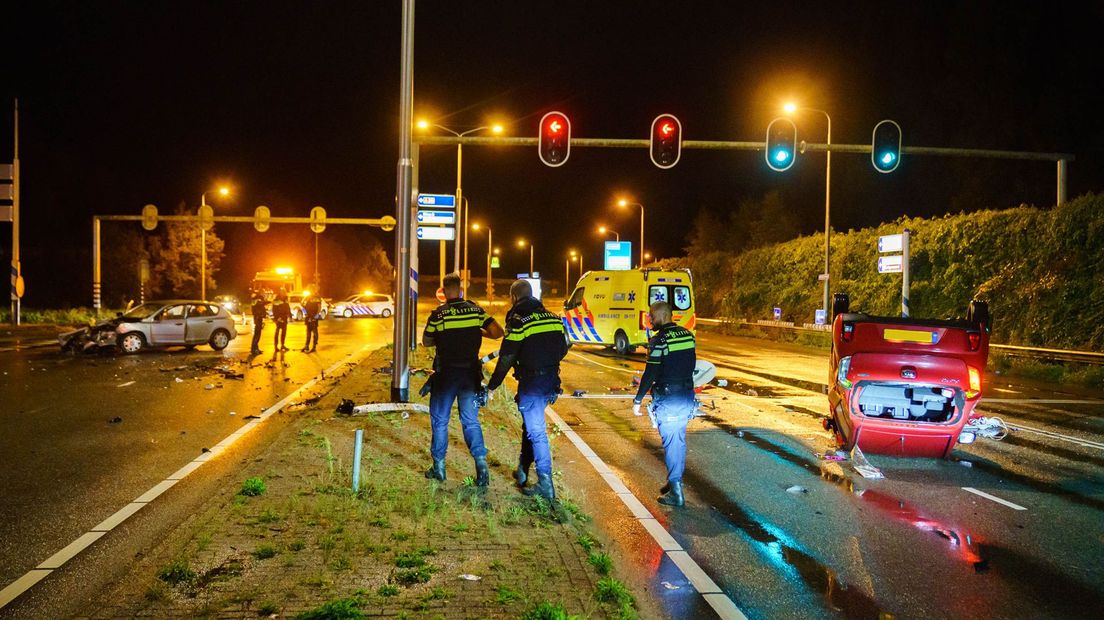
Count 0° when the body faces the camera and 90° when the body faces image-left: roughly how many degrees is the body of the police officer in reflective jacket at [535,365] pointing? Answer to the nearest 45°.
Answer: approximately 135°

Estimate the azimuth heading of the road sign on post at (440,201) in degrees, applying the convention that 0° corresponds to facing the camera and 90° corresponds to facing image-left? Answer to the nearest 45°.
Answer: approximately 0°

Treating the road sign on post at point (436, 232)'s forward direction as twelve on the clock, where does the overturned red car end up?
The overturned red car is roughly at 11 o'clock from the road sign on post.

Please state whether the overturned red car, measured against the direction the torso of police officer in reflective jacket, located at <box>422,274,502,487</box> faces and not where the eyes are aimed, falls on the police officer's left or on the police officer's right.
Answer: on the police officer's right

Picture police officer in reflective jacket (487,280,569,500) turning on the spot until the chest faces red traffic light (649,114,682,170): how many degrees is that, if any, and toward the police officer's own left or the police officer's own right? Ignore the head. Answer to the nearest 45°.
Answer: approximately 45° to the police officer's own right

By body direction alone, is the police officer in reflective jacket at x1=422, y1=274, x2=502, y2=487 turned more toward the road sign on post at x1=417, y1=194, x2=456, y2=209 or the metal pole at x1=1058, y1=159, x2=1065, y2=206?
the road sign on post

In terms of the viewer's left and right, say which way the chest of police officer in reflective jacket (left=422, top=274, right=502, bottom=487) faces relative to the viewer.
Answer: facing away from the viewer

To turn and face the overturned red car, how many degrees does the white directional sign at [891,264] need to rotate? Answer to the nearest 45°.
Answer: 0° — it already faces it

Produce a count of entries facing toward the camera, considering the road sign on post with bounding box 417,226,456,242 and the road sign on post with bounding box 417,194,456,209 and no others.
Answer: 2
